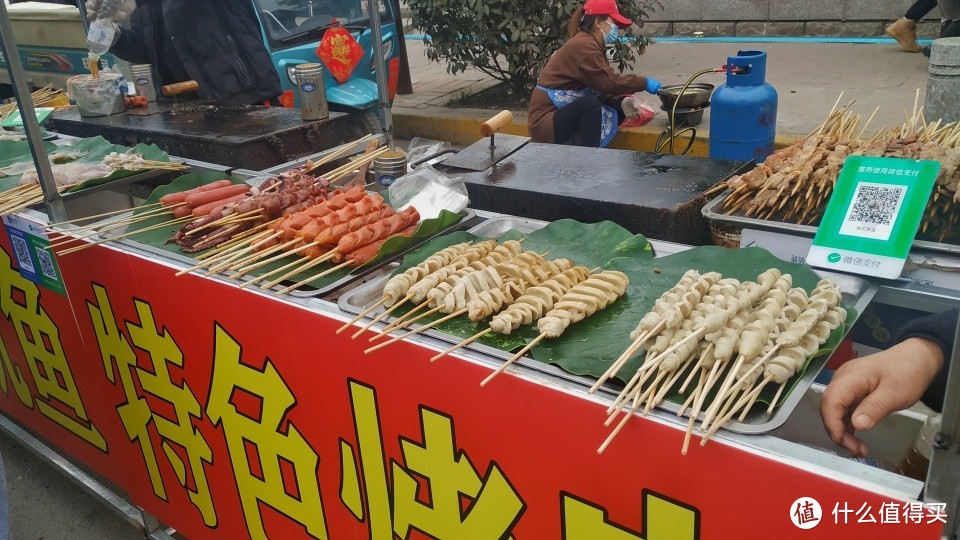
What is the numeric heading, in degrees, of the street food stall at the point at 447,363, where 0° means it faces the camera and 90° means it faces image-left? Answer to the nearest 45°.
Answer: approximately 45°

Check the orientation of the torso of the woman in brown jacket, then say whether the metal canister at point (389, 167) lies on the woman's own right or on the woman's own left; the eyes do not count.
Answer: on the woman's own right

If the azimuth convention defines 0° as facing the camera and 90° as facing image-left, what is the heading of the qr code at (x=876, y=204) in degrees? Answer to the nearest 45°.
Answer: approximately 0°

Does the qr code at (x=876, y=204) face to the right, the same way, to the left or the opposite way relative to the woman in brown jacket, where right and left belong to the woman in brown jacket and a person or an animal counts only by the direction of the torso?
to the right

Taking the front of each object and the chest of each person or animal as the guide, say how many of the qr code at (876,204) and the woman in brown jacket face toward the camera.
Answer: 1

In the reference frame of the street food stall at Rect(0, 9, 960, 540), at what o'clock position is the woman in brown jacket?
The woman in brown jacket is roughly at 5 o'clock from the street food stall.

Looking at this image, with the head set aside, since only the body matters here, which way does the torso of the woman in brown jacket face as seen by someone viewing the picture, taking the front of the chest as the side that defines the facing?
to the viewer's right

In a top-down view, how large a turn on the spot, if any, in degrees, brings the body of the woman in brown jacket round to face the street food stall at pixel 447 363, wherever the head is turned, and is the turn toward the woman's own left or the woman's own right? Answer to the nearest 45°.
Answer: approximately 90° to the woman's own right

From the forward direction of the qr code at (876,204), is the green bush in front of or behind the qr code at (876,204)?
behind
